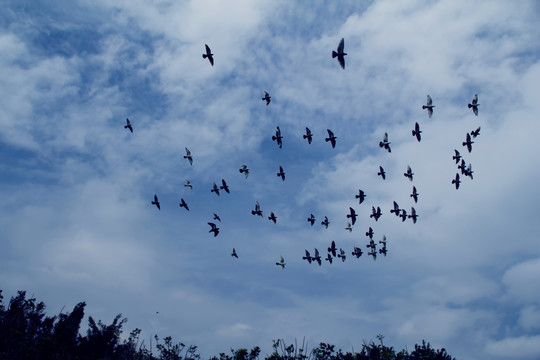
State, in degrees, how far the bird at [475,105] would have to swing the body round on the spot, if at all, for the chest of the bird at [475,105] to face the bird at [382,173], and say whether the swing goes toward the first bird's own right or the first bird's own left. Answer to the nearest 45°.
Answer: approximately 180°
